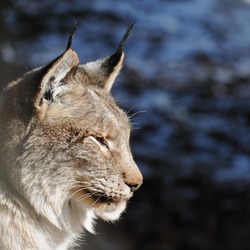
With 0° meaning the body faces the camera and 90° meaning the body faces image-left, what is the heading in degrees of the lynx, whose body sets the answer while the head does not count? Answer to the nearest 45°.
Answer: approximately 270°
